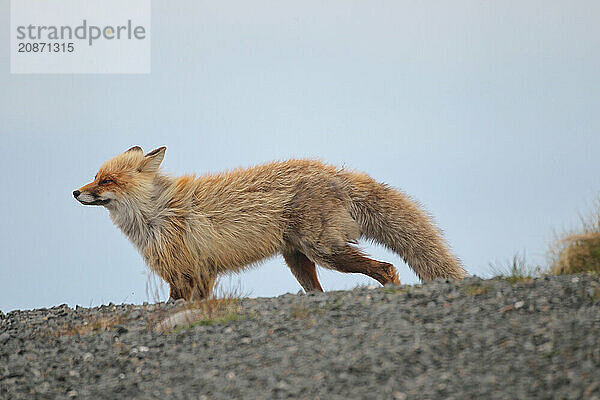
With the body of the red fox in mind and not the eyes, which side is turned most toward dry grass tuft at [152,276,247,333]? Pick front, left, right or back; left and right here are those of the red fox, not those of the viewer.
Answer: left

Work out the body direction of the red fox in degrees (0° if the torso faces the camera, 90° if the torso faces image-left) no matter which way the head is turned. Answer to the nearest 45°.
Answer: approximately 90°

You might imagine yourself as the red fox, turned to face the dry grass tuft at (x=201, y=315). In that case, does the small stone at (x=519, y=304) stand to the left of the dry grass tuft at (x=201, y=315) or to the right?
left

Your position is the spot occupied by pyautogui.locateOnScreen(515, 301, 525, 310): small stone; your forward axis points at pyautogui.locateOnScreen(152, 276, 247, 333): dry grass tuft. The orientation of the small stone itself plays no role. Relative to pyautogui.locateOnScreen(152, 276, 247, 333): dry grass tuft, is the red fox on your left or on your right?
right

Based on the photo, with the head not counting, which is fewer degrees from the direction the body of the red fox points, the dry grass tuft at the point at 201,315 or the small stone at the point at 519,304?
the dry grass tuft

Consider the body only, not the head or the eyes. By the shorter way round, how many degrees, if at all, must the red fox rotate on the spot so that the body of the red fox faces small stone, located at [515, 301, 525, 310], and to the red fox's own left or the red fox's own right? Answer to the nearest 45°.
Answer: approximately 135° to the red fox's own left
